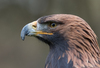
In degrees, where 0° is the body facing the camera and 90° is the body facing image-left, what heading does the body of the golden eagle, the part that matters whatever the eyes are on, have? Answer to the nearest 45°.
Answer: approximately 90°
